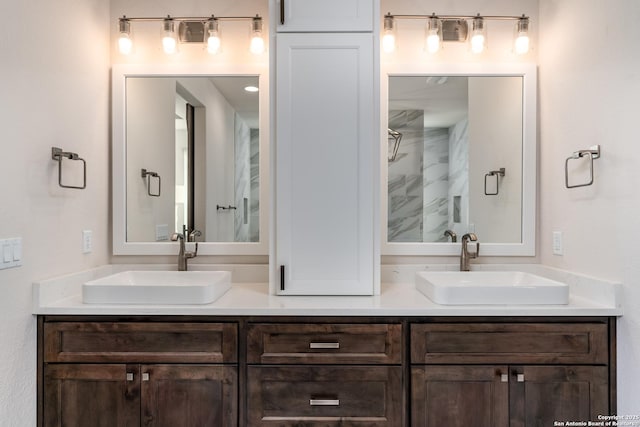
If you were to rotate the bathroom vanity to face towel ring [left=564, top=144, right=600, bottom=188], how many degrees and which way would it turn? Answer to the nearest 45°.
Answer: approximately 90° to its left

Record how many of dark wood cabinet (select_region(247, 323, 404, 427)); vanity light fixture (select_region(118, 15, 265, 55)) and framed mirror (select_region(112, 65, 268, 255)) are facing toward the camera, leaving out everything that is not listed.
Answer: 3

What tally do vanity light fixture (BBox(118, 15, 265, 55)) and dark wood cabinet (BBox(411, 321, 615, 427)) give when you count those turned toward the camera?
2

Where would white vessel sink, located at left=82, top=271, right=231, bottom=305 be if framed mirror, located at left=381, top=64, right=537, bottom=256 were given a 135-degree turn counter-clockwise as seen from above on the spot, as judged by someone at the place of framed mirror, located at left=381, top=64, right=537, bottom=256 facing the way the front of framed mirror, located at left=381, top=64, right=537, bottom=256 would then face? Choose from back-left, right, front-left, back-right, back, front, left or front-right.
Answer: back

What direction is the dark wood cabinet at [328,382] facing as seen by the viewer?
toward the camera

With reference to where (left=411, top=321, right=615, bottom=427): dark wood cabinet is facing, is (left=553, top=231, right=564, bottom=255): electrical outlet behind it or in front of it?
behind

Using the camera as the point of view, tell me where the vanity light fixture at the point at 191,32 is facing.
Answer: facing the viewer
